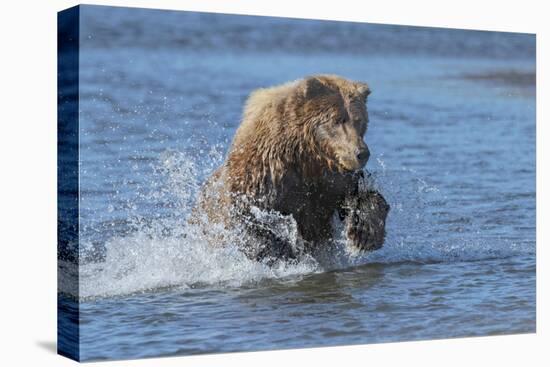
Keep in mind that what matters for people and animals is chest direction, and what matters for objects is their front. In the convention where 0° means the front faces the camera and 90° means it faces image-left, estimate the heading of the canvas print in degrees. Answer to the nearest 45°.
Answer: approximately 315°
